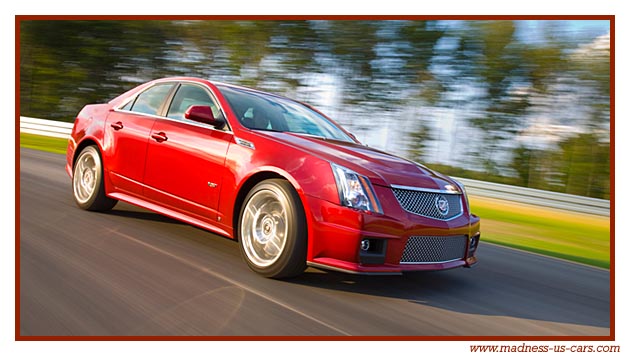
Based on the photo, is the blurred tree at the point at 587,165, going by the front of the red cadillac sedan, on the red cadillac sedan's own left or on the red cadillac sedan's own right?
on the red cadillac sedan's own left

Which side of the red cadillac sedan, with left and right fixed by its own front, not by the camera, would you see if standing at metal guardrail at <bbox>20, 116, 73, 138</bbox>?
back

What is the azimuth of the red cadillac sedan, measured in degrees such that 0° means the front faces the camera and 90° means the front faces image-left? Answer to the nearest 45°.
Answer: approximately 315°

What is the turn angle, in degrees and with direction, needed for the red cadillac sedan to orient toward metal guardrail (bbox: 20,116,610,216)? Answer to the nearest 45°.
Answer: approximately 90° to its left
